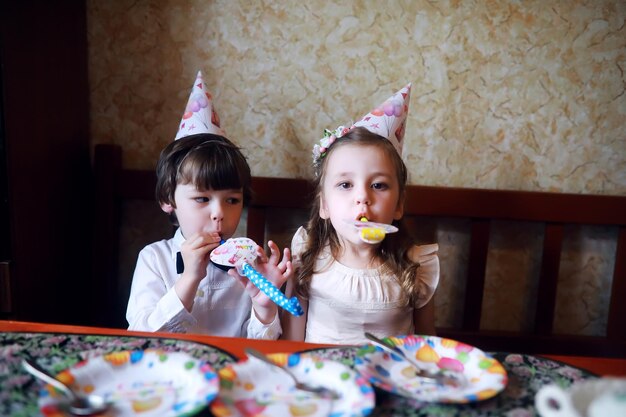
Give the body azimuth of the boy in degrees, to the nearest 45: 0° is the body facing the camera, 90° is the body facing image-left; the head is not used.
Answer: approximately 315°

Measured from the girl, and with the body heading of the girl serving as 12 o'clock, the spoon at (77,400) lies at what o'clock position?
The spoon is roughly at 1 o'clock from the girl.

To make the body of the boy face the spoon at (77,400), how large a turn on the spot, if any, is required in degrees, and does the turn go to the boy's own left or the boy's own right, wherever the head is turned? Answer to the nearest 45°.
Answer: approximately 45° to the boy's own right
